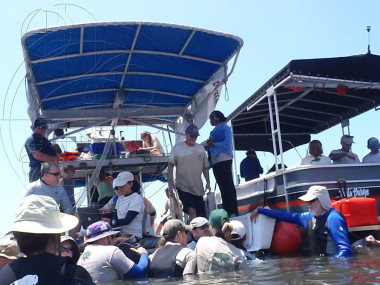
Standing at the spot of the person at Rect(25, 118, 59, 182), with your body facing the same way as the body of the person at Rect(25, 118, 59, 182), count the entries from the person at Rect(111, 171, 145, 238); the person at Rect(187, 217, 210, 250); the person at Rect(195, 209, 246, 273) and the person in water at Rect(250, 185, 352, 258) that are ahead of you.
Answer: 4

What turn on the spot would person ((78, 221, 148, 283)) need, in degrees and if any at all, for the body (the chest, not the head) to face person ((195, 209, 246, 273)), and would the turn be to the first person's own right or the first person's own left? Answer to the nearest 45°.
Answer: approximately 45° to the first person's own right

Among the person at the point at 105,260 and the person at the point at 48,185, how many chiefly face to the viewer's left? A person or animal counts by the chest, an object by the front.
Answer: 0

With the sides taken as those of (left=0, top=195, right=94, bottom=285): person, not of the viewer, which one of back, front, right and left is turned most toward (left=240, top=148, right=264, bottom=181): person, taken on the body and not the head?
front

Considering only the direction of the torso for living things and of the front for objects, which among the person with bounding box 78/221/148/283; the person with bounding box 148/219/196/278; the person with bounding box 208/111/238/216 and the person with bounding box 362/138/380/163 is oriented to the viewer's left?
the person with bounding box 208/111/238/216

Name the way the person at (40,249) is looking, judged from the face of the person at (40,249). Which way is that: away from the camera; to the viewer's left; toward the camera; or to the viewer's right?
away from the camera

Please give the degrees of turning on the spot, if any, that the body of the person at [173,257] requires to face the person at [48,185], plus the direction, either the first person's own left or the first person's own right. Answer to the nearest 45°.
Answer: approximately 90° to the first person's own left

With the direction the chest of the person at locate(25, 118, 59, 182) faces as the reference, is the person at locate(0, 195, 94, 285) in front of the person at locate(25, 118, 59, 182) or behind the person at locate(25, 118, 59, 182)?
in front

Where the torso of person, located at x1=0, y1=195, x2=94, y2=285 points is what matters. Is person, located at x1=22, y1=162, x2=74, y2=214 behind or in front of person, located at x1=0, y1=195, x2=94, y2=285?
in front
